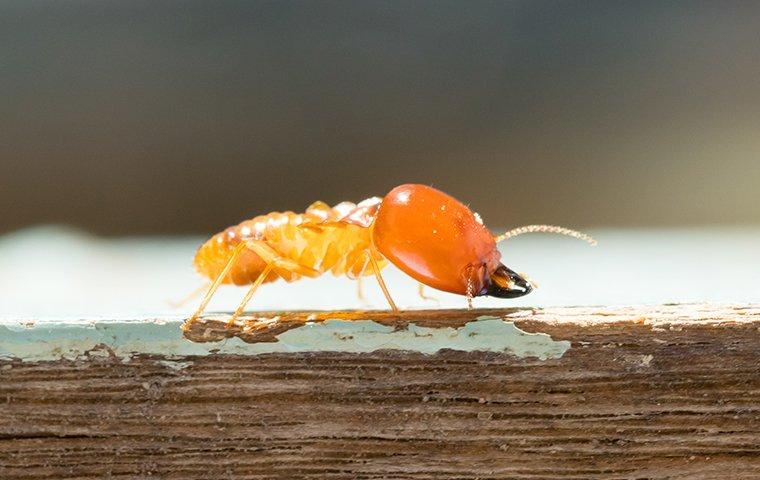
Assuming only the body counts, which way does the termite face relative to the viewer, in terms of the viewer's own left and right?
facing to the right of the viewer
